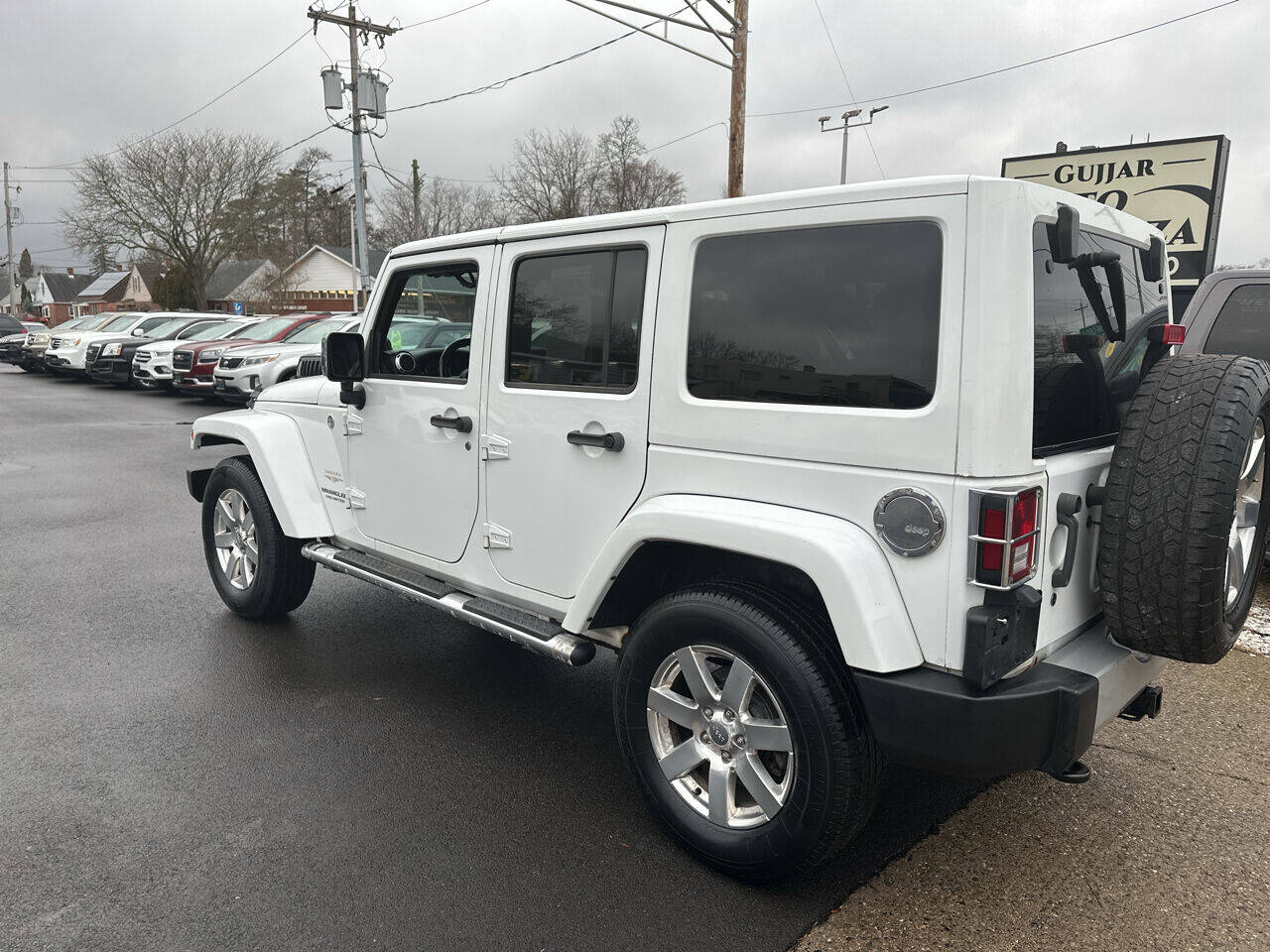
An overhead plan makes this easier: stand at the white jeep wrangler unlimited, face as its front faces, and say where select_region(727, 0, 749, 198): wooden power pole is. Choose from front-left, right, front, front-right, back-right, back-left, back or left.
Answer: front-right

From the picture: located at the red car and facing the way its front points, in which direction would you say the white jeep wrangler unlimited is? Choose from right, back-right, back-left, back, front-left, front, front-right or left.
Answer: front-left

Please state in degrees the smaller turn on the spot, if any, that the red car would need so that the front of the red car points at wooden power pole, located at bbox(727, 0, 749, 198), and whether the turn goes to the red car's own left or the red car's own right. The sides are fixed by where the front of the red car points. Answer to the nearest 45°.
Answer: approximately 90° to the red car's own left

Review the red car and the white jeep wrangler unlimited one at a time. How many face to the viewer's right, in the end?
0

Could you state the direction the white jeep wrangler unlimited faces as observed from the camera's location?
facing away from the viewer and to the left of the viewer

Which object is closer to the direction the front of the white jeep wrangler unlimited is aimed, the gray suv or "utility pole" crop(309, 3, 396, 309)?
the utility pole

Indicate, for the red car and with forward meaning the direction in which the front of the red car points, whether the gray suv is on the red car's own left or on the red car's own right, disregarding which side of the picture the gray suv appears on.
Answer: on the red car's own left

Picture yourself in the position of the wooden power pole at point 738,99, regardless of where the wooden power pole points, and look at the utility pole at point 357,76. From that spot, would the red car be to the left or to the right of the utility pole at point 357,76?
left

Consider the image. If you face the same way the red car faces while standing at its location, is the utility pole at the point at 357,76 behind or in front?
behind
